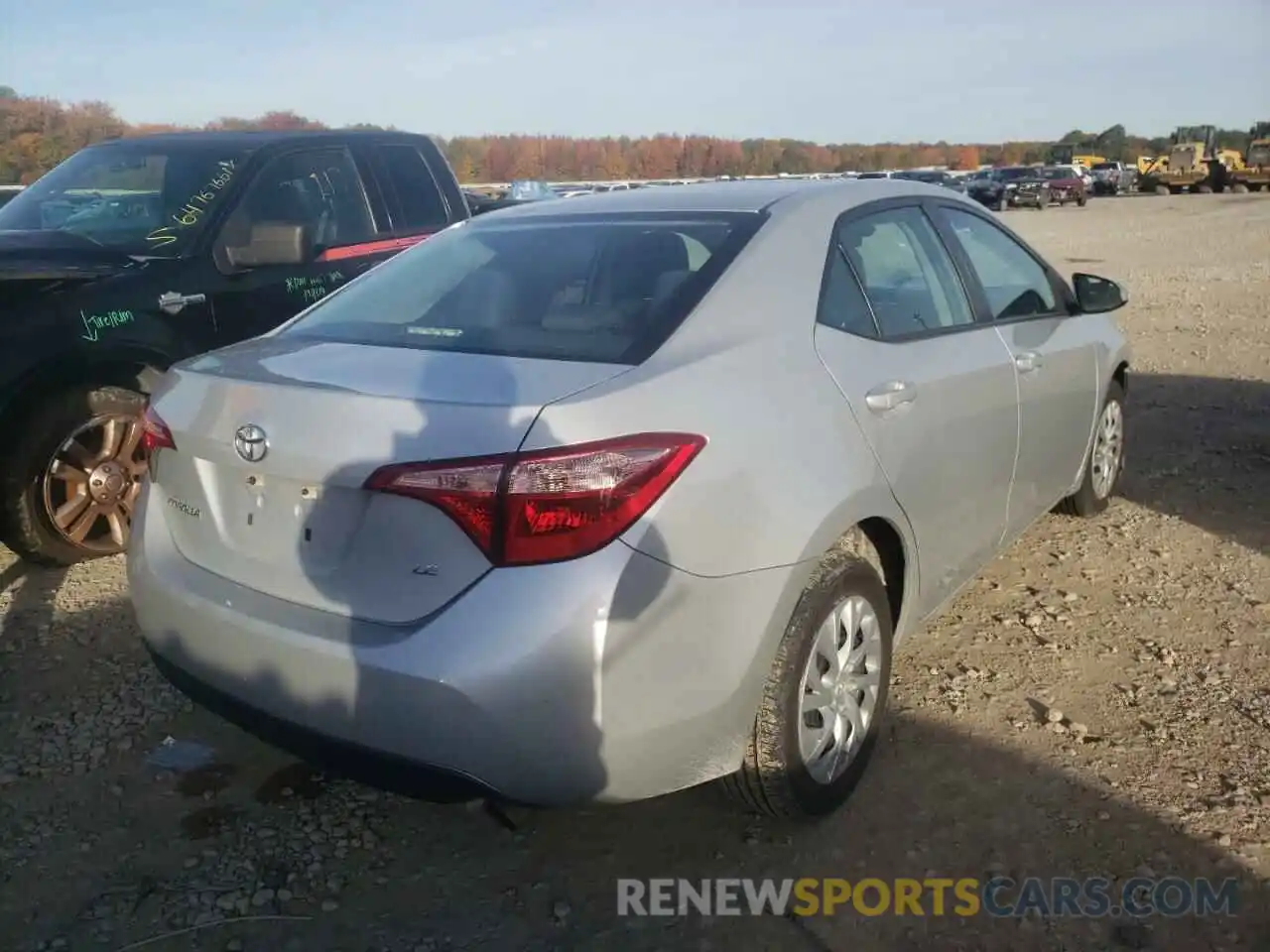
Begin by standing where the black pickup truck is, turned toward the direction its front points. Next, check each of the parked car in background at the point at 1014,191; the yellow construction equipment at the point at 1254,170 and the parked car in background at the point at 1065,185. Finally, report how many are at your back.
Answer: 3

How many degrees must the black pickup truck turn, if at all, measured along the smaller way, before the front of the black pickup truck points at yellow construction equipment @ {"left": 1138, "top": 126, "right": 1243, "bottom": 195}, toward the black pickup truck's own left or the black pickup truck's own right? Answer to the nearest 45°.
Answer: approximately 180°

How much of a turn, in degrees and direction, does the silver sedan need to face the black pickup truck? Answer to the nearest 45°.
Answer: approximately 90° to its left

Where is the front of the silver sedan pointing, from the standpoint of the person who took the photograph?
facing away from the viewer and to the right of the viewer

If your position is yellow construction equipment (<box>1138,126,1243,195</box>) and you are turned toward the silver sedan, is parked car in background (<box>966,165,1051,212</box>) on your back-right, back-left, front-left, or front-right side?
front-right

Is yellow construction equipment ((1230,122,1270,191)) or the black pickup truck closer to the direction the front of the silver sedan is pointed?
the yellow construction equipment

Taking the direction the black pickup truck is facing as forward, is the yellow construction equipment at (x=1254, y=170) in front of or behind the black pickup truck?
behind

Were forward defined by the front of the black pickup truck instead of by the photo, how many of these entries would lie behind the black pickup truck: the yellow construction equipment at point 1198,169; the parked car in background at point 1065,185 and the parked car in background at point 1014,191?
3

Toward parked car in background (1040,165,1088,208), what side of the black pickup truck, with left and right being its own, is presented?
back

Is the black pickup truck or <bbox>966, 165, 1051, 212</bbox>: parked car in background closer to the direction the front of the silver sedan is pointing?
the parked car in background

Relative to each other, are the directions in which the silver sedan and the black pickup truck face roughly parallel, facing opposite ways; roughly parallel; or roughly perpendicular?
roughly parallel, facing opposite ways

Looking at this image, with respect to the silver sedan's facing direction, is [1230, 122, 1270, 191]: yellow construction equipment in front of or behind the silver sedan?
in front

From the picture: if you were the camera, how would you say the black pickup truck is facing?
facing the viewer and to the left of the viewer
